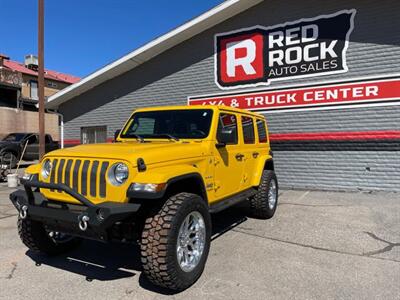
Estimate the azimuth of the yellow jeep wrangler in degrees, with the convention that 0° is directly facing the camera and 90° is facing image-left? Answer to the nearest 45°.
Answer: approximately 45°

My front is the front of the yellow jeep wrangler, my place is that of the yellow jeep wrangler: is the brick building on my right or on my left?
on my right

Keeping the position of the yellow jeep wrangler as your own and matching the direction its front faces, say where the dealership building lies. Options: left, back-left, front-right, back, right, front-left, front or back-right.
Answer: back

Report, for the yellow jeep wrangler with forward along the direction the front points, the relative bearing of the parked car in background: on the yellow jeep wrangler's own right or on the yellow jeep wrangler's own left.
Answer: on the yellow jeep wrangler's own right
